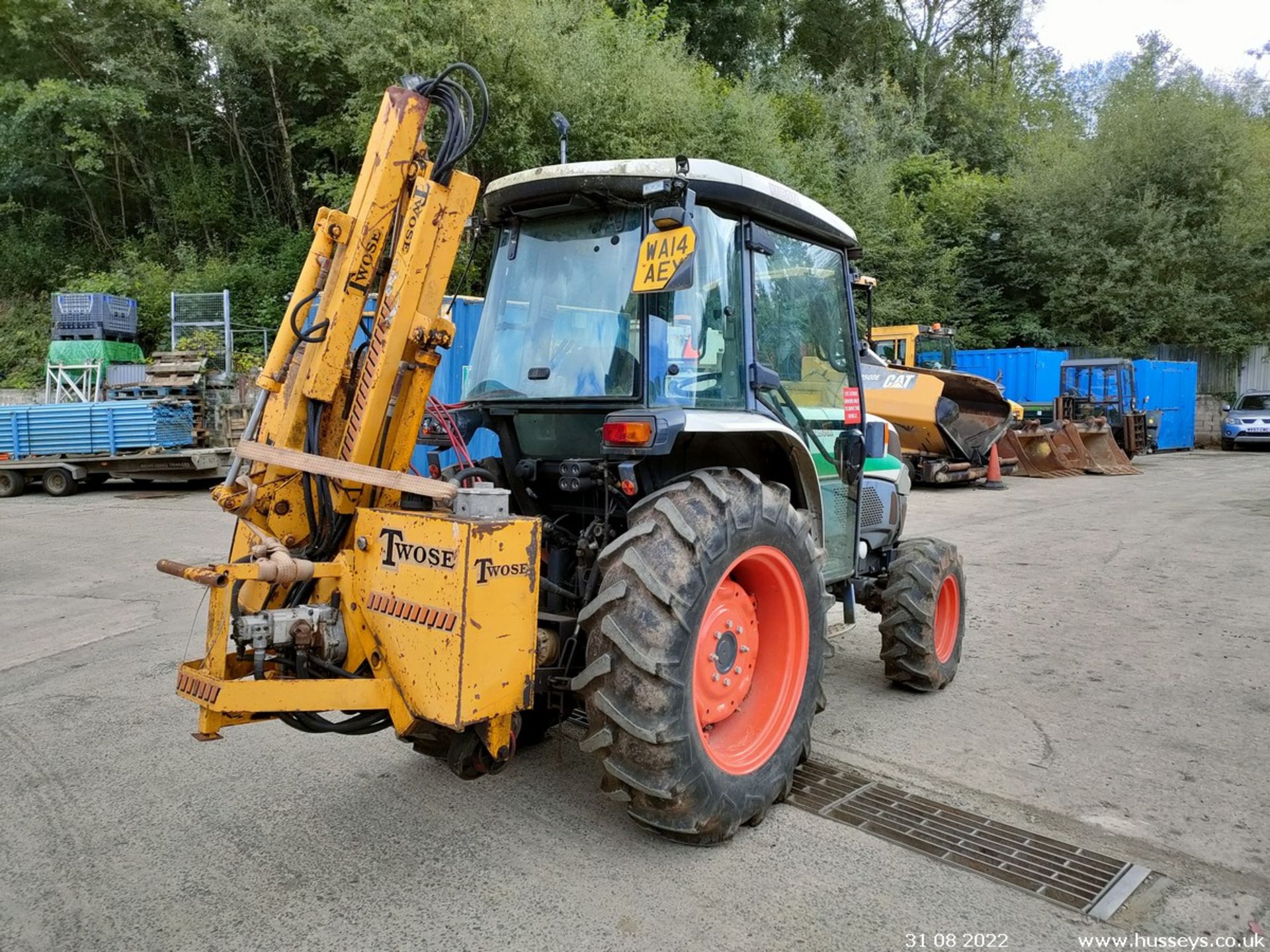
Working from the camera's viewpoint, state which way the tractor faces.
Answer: facing away from the viewer and to the right of the viewer

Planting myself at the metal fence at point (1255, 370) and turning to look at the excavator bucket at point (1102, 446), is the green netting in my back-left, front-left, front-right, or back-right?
front-right

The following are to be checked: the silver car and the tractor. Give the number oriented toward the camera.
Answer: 1

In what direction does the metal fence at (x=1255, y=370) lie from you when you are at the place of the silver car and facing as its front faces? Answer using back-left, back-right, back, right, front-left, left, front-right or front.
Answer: back

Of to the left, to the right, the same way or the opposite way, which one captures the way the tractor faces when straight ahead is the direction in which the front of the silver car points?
the opposite way

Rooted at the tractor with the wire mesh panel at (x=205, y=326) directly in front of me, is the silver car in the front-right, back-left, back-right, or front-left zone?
front-right

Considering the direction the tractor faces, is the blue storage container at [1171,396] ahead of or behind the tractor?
ahead

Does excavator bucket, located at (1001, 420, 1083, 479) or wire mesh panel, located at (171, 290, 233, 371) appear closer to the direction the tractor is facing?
the excavator bucket

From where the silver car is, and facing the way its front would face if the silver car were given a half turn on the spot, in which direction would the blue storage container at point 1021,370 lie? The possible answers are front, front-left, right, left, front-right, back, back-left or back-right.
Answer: back-left

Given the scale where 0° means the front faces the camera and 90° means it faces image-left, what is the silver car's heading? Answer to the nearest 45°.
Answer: approximately 0°

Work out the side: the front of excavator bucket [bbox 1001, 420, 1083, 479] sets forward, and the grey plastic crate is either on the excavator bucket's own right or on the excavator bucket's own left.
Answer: on the excavator bucket's own right

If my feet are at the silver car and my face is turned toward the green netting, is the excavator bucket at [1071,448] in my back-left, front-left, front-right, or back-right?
front-left

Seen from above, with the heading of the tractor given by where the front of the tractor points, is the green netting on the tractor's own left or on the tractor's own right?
on the tractor's own left

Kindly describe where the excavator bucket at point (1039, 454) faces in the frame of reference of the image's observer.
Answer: facing the viewer and to the right of the viewer

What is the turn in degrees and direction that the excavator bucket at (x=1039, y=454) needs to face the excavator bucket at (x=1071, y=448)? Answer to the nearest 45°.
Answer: approximately 90° to its left

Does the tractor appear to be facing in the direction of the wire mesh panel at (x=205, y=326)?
no

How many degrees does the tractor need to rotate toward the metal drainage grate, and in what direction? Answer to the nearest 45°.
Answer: approximately 45° to its right

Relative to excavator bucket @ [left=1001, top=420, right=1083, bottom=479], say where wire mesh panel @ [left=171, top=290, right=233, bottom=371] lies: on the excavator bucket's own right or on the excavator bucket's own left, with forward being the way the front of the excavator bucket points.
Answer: on the excavator bucket's own right
